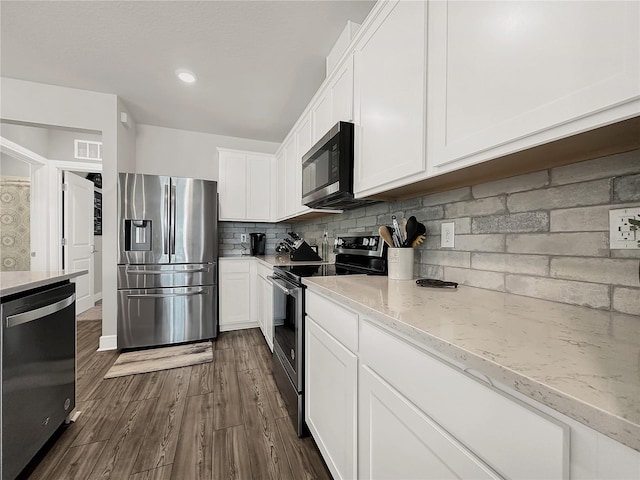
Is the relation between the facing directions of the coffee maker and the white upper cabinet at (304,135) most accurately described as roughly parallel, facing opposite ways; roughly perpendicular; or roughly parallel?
roughly perpendicular

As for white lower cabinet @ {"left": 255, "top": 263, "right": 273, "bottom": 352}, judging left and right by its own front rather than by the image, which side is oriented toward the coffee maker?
right

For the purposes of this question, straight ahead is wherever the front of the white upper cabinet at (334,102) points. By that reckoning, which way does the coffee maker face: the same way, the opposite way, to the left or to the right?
to the left

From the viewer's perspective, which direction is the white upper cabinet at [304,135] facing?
to the viewer's left

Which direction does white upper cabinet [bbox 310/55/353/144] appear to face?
to the viewer's left

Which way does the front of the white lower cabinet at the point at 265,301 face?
to the viewer's left

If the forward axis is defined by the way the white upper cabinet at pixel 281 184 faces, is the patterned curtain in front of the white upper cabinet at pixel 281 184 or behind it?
in front

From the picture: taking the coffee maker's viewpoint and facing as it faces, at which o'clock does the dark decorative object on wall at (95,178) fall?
The dark decorative object on wall is roughly at 4 o'clock from the coffee maker.

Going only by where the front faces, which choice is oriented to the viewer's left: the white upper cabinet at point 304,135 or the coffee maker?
the white upper cabinet

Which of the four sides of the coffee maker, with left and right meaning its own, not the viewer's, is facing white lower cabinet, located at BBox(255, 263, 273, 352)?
front

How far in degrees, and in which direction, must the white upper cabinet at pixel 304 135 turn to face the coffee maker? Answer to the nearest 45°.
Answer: approximately 45° to its right

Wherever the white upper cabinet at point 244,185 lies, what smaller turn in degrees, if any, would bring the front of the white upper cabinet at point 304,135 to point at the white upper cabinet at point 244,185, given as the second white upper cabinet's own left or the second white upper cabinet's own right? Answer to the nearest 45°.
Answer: approximately 45° to the second white upper cabinet's own right

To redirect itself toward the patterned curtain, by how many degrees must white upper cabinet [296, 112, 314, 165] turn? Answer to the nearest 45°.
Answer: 0° — it already faces it

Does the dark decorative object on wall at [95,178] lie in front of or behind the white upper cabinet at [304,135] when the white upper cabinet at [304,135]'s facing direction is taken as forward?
in front

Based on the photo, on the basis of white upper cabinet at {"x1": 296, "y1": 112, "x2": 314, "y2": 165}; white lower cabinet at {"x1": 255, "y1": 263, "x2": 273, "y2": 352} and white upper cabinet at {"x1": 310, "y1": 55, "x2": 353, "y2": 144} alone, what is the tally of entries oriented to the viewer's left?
3
